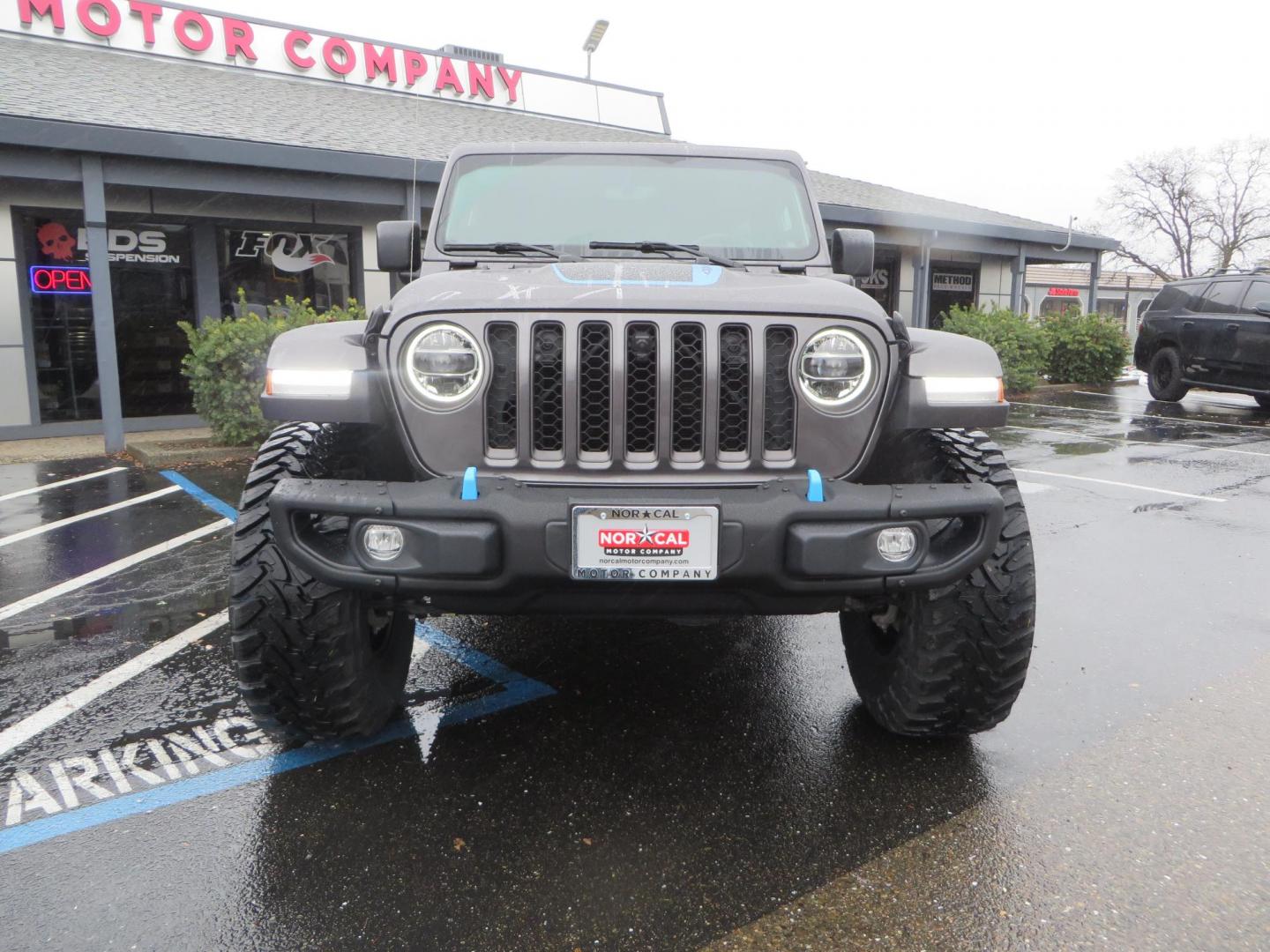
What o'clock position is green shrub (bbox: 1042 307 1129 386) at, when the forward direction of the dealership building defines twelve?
The green shrub is roughly at 10 o'clock from the dealership building.

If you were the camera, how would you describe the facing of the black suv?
facing the viewer and to the right of the viewer

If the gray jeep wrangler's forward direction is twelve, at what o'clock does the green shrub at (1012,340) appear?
The green shrub is roughly at 7 o'clock from the gray jeep wrangler.

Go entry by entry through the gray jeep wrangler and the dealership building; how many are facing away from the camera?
0

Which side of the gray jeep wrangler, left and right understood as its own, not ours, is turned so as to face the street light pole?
back

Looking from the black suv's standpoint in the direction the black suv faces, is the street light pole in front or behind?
behind

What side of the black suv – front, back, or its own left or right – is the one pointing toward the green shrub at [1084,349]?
back

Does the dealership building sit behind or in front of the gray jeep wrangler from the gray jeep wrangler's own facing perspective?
behind

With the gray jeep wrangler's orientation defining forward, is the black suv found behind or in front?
behind

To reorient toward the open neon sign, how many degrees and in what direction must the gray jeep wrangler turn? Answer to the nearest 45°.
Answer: approximately 135° to its right

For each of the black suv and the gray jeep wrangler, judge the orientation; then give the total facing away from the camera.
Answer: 0

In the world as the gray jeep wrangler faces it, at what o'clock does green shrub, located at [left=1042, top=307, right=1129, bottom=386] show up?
The green shrub is roughly at 7 o'clock from the gray jeep wrangler.

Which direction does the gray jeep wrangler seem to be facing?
toward the camera
